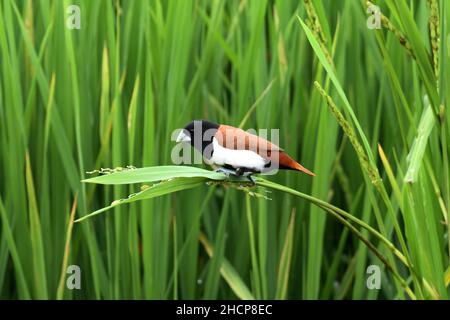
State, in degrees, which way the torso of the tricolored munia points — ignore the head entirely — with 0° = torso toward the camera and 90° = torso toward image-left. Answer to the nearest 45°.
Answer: approximately 90°
